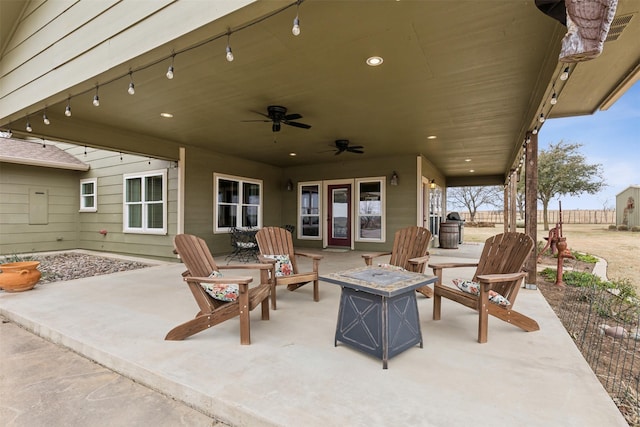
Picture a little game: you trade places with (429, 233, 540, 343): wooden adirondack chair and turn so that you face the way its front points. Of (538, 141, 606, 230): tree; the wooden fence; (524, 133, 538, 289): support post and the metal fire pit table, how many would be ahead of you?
1

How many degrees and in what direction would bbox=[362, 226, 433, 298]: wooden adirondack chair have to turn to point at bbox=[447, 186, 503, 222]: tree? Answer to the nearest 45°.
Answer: approximately 135° to its right

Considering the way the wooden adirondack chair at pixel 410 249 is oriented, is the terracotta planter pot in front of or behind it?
in front

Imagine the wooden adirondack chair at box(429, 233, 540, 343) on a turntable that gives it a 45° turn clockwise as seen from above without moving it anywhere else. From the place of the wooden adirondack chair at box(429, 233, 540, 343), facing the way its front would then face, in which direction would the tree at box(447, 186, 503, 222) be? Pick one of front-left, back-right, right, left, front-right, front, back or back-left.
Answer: right

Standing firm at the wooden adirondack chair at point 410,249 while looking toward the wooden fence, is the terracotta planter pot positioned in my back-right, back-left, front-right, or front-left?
back-left

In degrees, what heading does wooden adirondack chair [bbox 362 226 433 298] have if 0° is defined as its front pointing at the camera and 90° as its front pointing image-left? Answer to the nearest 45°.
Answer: approximately 45°

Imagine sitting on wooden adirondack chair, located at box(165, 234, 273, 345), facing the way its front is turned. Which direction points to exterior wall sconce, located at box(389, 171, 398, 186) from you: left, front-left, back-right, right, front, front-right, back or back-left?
left

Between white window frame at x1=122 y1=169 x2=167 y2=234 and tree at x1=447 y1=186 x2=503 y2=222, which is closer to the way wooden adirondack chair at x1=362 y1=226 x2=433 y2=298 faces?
the white window frame

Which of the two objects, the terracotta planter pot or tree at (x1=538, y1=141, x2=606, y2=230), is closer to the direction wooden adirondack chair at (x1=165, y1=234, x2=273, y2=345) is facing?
the tree

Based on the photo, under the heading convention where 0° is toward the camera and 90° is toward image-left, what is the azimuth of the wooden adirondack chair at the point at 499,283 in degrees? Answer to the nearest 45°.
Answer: approximately 45°

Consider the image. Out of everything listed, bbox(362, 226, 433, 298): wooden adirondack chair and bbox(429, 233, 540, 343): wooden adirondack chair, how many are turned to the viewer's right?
0

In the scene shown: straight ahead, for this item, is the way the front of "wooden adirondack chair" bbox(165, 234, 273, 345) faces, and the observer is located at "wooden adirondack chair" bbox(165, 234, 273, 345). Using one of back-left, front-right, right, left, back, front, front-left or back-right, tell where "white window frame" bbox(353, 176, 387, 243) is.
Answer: left

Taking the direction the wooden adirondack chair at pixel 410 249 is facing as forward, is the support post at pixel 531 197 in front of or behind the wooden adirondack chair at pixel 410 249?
behind
